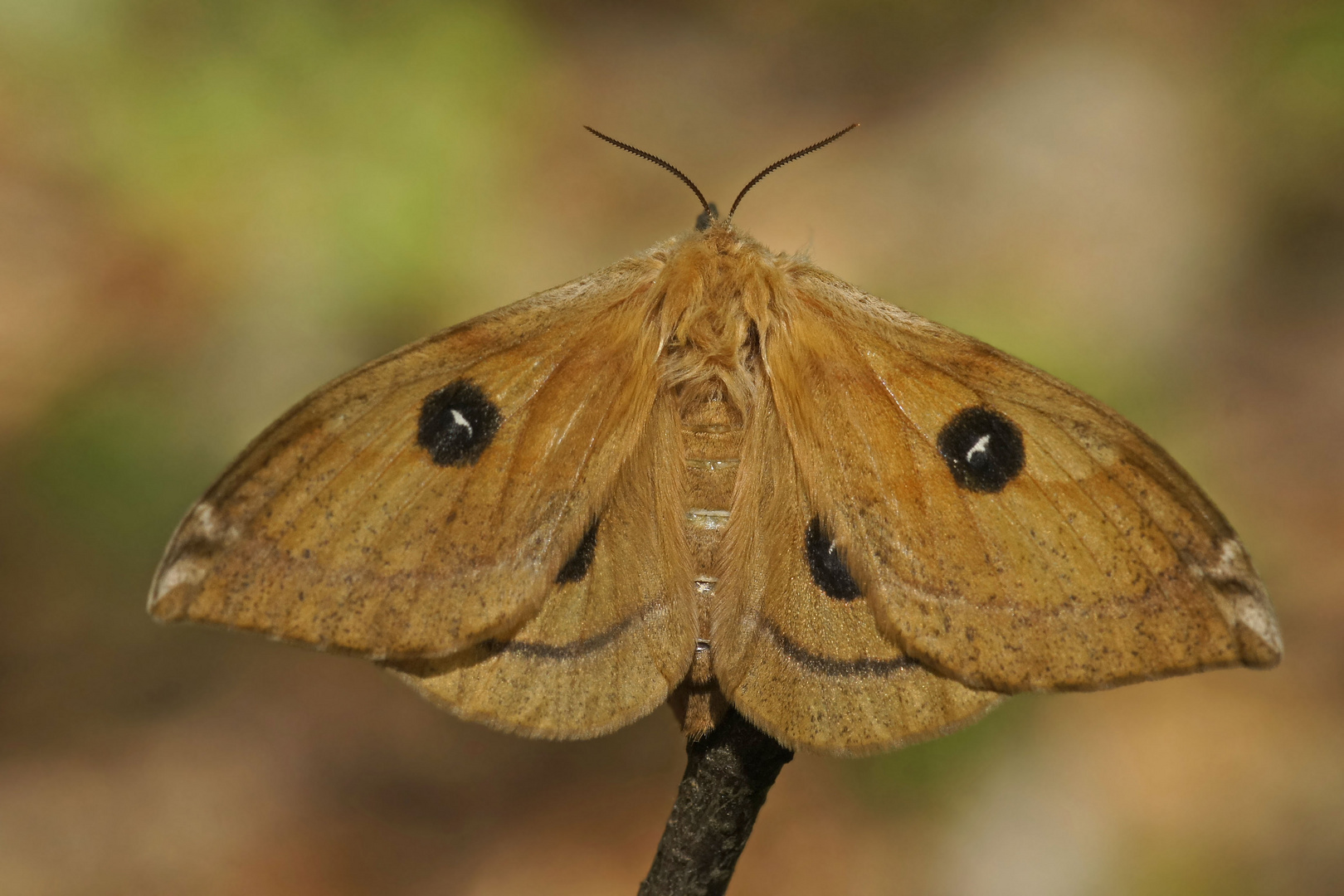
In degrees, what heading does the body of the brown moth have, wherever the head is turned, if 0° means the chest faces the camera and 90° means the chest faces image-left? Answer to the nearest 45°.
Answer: approximately 180°
